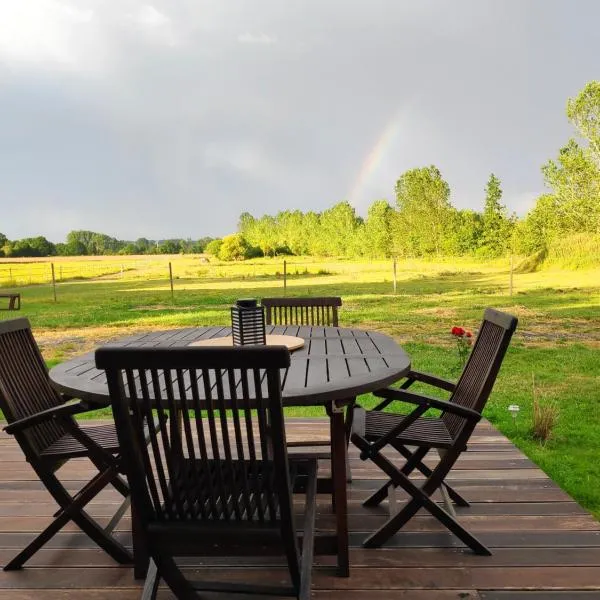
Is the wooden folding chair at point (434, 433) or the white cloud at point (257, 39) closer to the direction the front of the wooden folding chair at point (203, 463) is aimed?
the white cloud

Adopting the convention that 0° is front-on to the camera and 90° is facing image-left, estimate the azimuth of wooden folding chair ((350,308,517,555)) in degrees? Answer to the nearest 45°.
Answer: approximately 90°

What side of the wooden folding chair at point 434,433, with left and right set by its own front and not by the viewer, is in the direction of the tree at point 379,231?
right

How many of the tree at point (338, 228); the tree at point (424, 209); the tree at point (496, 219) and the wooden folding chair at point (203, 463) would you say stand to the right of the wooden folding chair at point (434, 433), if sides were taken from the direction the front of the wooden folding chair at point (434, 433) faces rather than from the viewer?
3

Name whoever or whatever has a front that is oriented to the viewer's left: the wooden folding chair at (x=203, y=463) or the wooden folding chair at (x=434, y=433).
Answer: the wooden folding chair at (x=434, y=433)

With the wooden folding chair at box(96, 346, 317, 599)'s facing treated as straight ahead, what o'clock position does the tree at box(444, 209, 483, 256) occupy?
The tree is roughly at 1 o'clock from the wooden folding chair.

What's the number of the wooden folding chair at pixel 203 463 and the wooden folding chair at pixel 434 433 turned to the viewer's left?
1

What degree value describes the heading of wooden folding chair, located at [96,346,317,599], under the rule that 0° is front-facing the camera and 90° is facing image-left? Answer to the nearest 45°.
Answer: approximately 180°

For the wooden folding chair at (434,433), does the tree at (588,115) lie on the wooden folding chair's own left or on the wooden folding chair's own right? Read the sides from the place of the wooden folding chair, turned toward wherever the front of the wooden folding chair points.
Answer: on the wooden folding chair's own right
